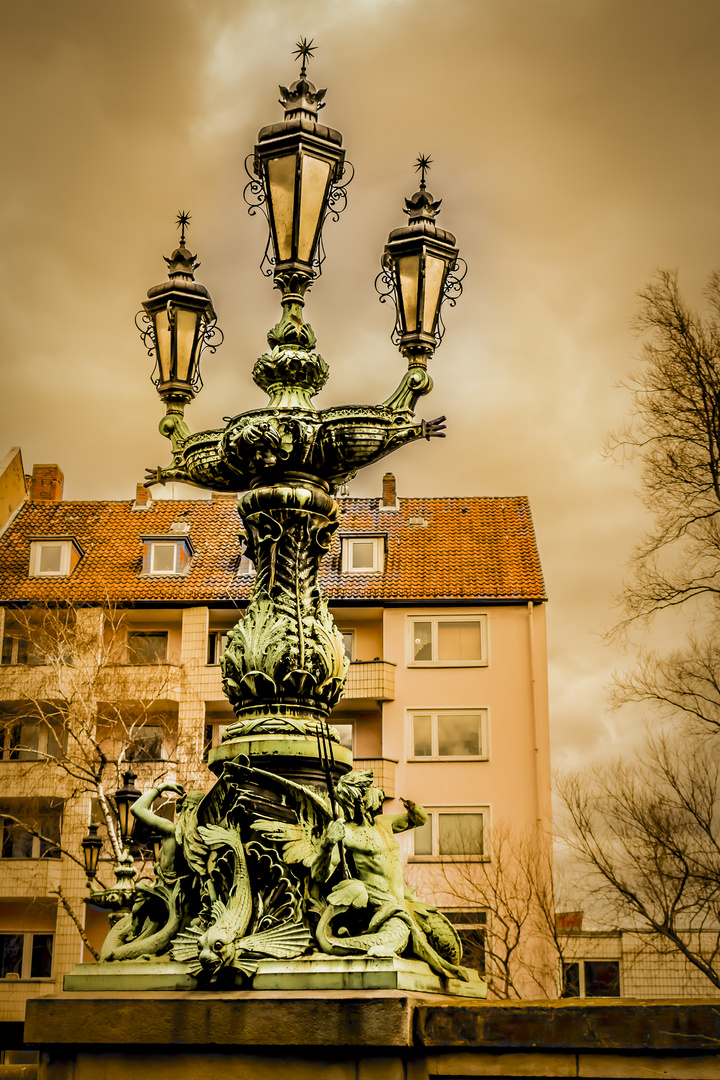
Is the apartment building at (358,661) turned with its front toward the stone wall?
yes

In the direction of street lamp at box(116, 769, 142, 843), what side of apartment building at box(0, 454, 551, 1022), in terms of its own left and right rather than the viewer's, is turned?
front

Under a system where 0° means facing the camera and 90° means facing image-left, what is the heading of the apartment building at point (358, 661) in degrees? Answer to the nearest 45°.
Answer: approximately 0°

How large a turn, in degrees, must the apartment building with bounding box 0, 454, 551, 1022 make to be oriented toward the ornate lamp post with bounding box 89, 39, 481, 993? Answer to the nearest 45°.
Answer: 0° — it already faces it
